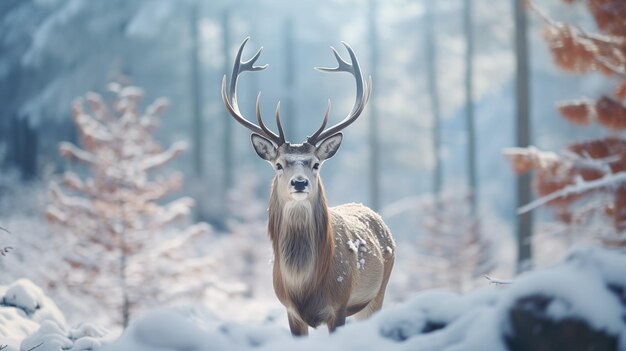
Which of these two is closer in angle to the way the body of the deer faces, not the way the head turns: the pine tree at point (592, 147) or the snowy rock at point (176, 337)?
the snowy rock

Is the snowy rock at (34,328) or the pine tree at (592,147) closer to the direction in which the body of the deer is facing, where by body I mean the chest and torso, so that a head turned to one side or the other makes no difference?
the snowy rock

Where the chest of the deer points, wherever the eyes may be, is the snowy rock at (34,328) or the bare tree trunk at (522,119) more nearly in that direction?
the snowy rock

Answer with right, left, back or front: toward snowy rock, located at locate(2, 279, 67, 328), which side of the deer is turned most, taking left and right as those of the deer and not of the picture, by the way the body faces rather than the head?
right

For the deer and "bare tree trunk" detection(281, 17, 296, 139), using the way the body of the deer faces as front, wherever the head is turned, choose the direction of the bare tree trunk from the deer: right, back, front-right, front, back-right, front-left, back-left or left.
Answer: back-right

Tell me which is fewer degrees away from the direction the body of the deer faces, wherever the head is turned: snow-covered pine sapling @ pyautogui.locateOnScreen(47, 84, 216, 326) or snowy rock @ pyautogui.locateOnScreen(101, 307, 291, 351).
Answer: the snowy rock

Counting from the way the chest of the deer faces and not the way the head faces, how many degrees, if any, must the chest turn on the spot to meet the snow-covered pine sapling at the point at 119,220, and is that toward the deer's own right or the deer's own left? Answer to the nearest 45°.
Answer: approximately 90° to the deer's own right

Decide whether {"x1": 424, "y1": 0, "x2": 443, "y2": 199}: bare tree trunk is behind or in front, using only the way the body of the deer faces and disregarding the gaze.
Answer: behind

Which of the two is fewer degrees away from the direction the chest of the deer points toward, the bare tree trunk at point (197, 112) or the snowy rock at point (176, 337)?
the snowy rock

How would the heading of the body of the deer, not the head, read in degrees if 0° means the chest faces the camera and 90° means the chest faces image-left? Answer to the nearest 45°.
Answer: approximately 45°

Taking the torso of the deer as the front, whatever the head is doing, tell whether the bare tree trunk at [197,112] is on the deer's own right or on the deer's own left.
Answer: on the deer's own right
